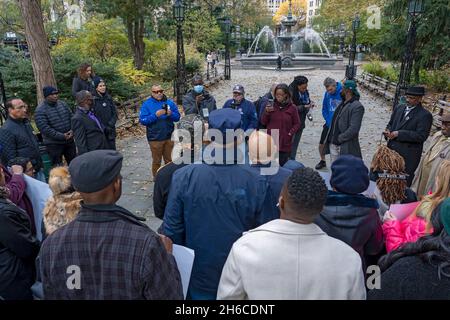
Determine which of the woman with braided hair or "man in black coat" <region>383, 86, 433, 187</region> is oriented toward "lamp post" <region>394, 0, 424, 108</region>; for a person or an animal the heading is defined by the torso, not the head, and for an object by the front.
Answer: the woman with braided hair

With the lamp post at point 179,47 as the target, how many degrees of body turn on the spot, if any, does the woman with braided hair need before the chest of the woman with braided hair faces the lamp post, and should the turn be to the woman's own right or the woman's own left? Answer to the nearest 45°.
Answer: approximately 45° to the woman's own left

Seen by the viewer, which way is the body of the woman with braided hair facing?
away from the camera

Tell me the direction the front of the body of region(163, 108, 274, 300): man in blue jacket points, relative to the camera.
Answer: away from the camera

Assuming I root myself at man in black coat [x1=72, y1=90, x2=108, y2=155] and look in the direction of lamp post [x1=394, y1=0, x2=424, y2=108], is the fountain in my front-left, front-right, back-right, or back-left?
front-left

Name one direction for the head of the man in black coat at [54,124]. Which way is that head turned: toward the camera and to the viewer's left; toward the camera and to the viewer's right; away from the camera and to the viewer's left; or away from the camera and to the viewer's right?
toward the camera and to the viewer's right

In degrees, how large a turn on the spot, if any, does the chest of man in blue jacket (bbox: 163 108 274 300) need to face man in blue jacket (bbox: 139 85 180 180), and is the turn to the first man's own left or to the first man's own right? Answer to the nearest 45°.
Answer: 0° — they already face them

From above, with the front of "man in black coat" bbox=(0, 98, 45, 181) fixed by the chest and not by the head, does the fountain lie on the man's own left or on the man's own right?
on the man's own left

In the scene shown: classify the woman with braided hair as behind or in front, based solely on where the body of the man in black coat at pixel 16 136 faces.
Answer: in front

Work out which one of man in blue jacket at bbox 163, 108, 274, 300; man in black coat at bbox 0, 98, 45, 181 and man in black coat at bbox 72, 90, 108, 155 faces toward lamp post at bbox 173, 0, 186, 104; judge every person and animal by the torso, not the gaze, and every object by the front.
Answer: the man in blue jacket

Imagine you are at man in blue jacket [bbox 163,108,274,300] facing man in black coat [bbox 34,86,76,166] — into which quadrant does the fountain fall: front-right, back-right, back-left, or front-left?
front-right

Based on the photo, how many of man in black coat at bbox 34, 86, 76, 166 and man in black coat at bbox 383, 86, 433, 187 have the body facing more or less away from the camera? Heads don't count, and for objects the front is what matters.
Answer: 0

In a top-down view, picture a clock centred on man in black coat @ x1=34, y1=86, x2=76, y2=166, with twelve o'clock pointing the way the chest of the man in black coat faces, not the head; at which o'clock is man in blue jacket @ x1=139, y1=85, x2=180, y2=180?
The man in blue jacket is roughly at 11 o'clock from the man in black coat.

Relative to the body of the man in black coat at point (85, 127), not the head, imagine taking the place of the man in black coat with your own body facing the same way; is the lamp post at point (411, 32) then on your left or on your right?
on your left

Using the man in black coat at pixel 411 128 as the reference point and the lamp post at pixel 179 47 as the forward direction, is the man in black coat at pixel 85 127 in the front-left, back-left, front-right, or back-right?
front-left

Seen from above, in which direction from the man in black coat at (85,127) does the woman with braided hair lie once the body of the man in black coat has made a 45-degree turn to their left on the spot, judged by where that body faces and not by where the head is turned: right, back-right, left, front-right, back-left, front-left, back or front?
front-right

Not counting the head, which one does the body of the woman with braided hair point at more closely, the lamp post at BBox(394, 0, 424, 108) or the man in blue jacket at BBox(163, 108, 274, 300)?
the lamp post

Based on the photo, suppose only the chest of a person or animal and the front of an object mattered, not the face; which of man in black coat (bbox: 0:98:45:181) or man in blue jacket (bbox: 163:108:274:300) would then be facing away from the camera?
the man in blue jacket

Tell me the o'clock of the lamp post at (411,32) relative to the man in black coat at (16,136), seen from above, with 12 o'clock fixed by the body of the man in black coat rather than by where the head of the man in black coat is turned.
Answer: The lamp post is roughly at 10 o'clock from the man in black coat.

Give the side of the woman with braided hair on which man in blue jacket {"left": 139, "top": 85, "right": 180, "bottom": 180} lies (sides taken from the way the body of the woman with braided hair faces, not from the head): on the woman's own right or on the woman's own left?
on the woman's own left

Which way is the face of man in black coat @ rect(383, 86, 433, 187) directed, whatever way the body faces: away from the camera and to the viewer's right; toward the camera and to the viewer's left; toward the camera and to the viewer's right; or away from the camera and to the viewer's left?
toward the camera and to the viewer's left

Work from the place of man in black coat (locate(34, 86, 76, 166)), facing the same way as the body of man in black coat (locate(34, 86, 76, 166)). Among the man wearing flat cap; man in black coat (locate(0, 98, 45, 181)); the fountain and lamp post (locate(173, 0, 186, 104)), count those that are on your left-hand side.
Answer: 2

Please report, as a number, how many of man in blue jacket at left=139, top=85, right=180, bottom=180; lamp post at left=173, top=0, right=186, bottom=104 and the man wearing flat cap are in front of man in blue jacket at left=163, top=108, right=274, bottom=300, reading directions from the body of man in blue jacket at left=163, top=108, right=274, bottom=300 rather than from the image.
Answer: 2

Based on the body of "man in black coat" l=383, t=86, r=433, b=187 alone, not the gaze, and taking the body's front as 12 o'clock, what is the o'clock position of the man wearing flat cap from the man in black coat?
The man wearing flat cap is roughly at 11 o'clock from the man in black coat.
